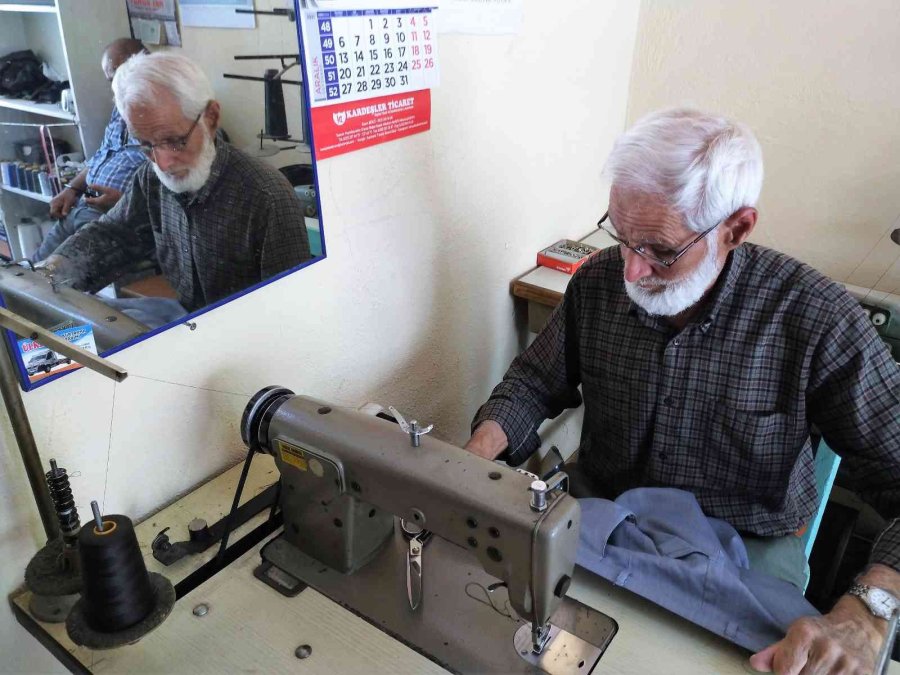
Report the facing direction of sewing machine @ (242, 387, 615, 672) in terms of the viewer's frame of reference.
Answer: facing away from the viewer and to the right of the viewer

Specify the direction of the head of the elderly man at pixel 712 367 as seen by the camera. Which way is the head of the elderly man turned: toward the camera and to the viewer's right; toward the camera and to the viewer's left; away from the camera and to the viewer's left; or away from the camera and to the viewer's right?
toward the camera and to the viewer's left

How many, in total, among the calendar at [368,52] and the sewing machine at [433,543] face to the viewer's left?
0

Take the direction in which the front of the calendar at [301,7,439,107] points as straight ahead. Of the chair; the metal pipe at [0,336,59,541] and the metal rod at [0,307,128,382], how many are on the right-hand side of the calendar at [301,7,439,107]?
2

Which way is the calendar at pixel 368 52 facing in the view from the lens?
facing the viewer and to the right of the viewer

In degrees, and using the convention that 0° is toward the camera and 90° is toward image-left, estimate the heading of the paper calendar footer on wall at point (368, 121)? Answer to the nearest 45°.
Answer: approximately 315°
